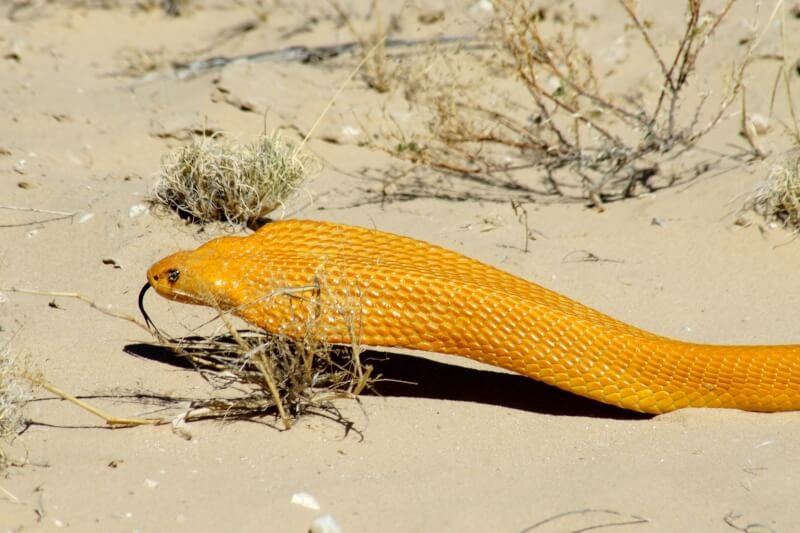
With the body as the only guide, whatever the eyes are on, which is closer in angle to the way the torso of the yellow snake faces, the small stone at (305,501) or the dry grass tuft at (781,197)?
the small stone

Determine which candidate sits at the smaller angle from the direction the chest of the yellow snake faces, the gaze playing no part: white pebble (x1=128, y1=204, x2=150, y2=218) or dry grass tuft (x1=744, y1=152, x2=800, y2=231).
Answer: the white pebble

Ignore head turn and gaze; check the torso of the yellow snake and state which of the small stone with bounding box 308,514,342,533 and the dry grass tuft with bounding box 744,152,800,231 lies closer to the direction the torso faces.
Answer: the small stone

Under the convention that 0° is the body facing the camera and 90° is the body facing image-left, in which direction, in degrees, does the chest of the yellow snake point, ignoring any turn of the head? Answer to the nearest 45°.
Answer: approximately 90°

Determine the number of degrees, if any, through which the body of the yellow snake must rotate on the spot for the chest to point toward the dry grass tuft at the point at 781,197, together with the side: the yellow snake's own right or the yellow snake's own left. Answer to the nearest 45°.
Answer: approximately 135° to the yellow snake's own right

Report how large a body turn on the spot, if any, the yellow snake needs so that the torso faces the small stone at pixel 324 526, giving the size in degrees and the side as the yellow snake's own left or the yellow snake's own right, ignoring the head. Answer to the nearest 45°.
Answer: approximately 90° to the yellow snake's own left

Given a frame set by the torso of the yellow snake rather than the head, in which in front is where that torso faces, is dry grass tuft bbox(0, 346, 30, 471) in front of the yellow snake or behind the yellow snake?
in front

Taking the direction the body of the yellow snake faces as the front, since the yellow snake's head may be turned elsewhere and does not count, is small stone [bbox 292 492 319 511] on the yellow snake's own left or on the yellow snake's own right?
on the yellow snake's own left

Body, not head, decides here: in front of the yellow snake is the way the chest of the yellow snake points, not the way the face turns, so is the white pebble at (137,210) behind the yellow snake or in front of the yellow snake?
in front

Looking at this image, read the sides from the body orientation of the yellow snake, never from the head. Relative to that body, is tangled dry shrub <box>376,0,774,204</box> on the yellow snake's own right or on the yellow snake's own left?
on the yellow snake's own right
